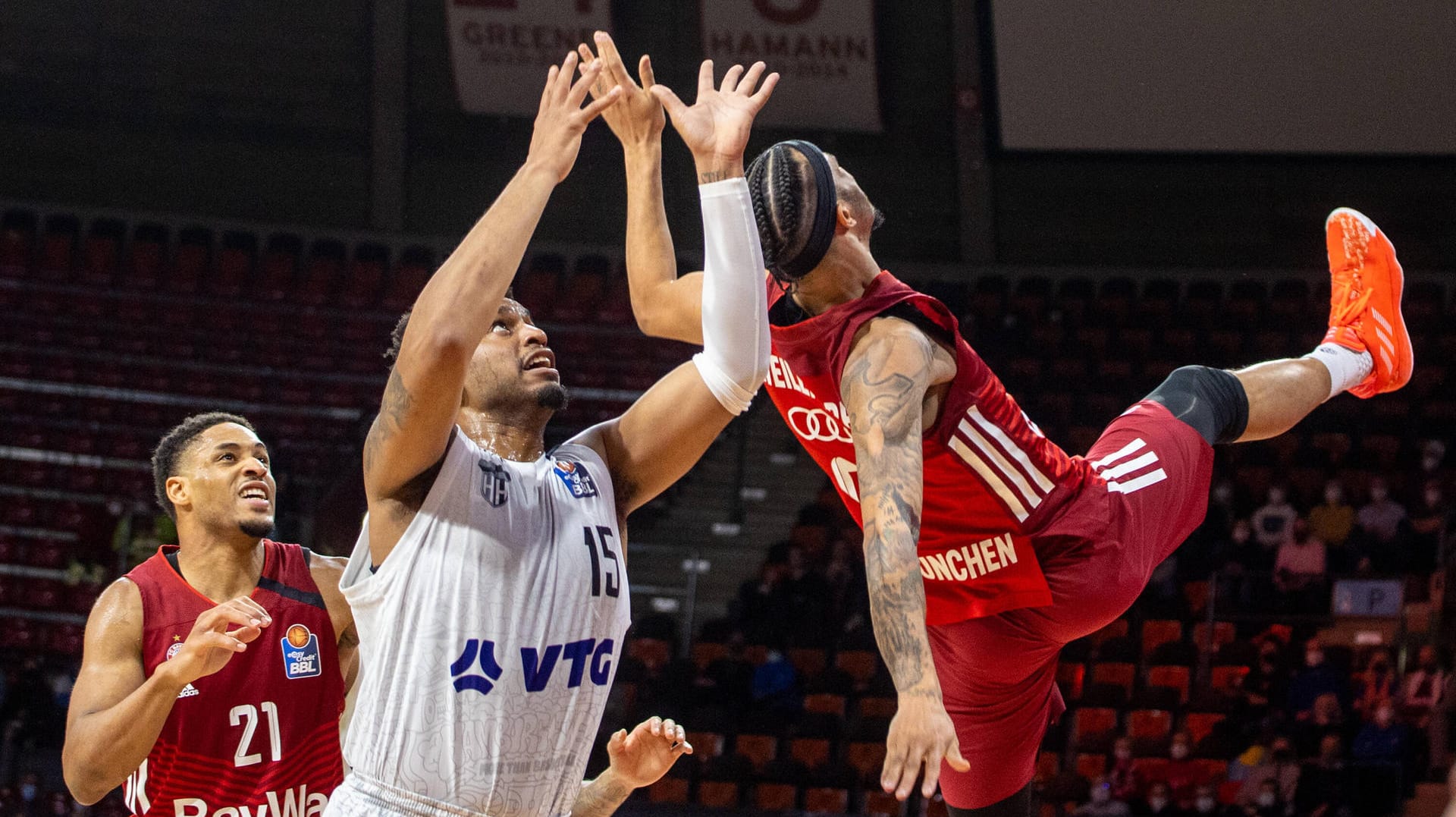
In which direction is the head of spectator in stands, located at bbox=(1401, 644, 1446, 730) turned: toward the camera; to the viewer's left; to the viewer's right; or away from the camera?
toward the camera

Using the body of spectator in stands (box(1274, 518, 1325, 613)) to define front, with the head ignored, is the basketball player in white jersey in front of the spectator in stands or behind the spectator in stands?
in front

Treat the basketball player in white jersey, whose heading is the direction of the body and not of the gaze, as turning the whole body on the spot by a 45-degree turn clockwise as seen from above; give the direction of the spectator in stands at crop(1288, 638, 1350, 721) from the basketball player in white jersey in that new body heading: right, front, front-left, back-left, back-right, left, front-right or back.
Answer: back-left

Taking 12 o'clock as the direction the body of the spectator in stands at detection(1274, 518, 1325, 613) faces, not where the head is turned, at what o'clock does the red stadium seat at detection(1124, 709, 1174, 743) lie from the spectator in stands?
The red stadium seat is roughly at 12 o'clock from the spectator in stands.

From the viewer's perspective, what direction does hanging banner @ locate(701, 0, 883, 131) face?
toward the camera

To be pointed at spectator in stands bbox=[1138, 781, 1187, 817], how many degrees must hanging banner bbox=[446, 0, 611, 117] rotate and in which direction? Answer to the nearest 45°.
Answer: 0° — it already faces them

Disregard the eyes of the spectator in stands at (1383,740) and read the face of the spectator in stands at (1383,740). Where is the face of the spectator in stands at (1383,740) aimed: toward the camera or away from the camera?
toward the camera

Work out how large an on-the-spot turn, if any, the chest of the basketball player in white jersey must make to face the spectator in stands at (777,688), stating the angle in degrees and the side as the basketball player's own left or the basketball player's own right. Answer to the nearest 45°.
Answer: approximately 135° to the basketball player's own left

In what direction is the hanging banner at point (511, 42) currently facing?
toward the camera

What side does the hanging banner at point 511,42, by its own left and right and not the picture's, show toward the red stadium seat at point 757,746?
front

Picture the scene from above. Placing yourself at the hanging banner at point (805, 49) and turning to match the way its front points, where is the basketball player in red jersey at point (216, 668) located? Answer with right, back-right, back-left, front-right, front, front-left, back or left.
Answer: front

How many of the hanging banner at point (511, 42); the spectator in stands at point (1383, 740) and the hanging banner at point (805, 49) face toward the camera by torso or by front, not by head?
3

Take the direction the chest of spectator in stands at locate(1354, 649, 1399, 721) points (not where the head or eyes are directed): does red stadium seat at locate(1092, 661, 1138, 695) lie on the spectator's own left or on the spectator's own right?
on the spectator's own right

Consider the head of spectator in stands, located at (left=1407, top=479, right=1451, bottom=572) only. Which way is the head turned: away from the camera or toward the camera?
toward the camera

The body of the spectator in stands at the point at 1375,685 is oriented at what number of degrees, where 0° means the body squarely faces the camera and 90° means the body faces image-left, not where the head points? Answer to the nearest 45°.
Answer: approximately 45°

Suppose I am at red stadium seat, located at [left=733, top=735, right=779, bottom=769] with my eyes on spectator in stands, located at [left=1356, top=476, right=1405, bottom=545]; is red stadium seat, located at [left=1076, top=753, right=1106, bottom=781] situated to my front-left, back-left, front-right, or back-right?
front-right

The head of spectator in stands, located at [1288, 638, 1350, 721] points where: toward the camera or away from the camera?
toward the camera

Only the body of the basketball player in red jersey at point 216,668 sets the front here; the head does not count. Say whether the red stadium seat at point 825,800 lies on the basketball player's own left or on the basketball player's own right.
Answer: on the basketball player's own left
